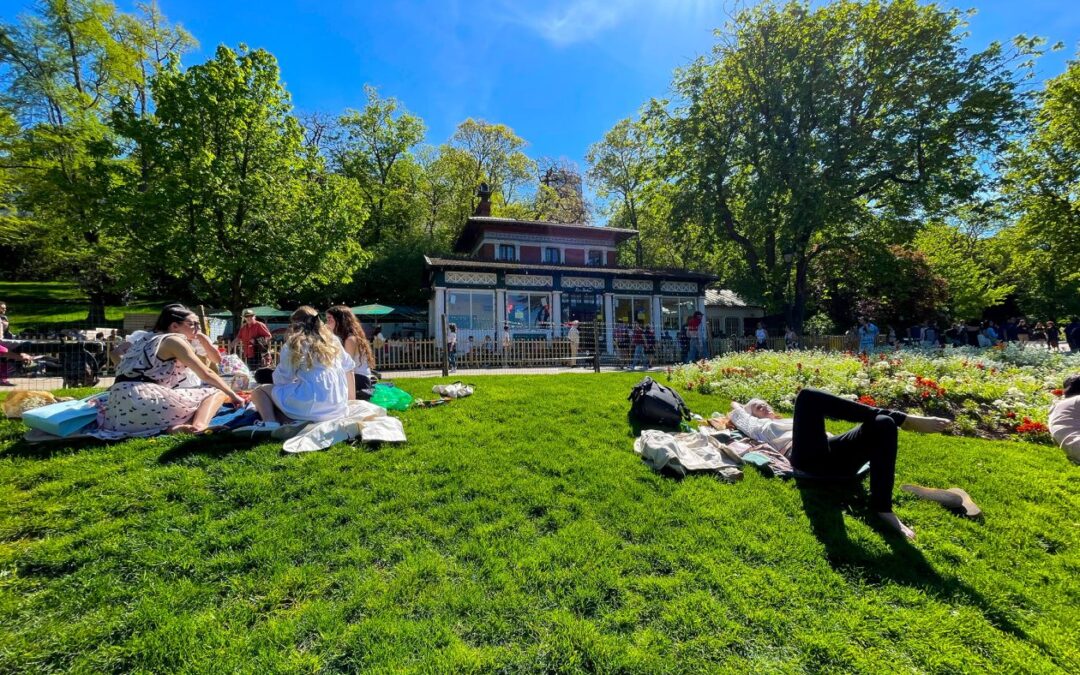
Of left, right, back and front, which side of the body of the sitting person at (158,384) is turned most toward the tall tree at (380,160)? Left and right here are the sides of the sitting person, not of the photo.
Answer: left

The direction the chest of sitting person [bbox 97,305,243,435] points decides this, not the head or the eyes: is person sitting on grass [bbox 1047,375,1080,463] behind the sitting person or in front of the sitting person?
in front

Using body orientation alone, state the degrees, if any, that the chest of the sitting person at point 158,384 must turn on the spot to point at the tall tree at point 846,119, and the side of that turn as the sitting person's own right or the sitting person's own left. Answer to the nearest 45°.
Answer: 0° — they already face it

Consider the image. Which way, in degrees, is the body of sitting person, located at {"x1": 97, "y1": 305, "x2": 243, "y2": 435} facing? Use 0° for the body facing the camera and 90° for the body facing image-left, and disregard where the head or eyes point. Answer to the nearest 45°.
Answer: approximately 270°

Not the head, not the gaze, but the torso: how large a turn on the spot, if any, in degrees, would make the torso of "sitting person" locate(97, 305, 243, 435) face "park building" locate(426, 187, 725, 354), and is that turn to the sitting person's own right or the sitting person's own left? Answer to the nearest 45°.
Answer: approximately 45° to the sitting person's own left

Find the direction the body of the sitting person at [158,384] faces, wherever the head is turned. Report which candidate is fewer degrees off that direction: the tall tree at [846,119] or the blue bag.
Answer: the tall tree

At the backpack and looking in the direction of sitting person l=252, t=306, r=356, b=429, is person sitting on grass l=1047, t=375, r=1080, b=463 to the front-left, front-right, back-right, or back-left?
back-left

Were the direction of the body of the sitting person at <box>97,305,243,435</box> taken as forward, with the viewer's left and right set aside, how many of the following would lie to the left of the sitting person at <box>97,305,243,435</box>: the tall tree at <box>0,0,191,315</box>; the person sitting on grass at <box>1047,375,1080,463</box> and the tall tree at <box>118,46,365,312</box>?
2
